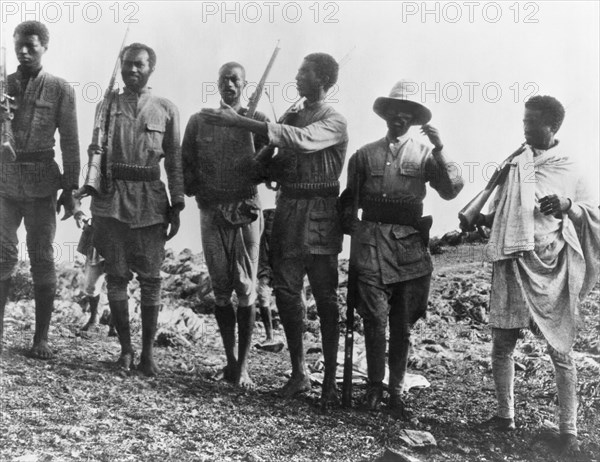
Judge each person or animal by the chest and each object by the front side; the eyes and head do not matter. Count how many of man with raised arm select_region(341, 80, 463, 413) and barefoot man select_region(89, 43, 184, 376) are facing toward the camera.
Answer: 2

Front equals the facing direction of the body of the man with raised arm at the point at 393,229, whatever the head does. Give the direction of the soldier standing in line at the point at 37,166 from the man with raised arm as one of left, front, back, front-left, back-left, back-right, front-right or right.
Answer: right

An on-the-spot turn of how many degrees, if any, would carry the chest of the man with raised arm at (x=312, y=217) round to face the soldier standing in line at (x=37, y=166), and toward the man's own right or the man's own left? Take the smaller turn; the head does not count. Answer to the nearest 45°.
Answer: approximately 45° to the man's own right

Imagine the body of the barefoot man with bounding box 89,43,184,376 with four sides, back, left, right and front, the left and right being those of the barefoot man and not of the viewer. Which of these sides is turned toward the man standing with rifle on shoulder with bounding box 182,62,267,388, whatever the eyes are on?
left

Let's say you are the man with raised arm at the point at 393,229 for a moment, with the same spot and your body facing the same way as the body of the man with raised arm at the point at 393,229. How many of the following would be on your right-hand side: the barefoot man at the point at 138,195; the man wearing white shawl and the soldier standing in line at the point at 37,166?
2

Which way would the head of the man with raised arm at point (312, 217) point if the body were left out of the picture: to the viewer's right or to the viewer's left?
to the viewer's left

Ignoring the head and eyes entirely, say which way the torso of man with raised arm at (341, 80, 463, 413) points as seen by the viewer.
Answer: toward the camera

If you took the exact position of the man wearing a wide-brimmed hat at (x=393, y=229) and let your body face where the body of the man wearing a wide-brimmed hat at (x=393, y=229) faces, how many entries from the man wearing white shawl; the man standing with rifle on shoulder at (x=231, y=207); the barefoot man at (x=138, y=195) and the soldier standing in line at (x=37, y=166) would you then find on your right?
3

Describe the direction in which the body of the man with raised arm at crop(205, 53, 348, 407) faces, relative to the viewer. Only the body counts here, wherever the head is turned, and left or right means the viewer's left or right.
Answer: facing the viewer and to the left of the viewer

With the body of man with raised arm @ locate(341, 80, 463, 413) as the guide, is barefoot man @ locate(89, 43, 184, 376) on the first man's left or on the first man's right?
on the first man's right
